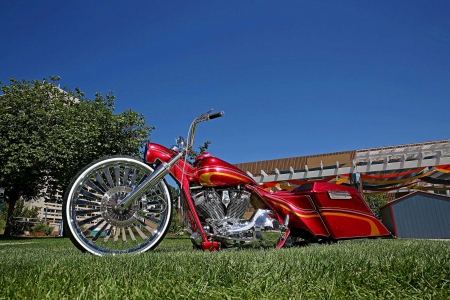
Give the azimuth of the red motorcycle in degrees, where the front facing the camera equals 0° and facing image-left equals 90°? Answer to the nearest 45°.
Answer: approximately 90°

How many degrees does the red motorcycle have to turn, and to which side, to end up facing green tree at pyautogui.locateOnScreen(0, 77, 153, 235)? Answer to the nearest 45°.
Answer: approximately 45° to its right

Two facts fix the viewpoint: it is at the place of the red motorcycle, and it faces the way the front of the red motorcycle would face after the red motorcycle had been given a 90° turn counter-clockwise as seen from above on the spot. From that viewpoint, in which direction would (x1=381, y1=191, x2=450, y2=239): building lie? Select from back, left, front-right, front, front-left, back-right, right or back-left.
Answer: back-left

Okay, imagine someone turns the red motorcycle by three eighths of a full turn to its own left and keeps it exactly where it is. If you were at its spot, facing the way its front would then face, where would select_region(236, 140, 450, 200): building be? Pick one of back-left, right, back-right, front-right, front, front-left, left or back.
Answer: left
